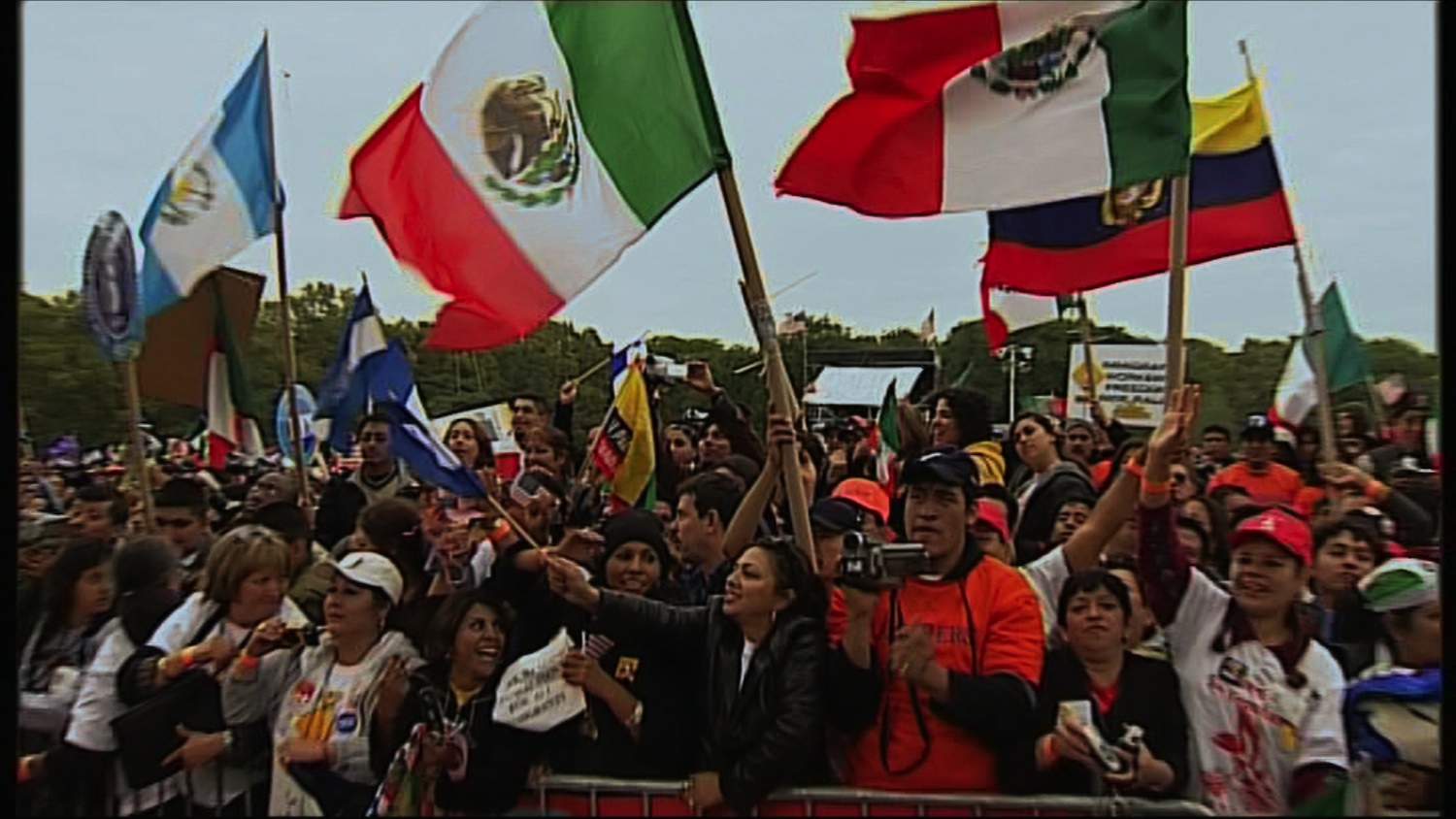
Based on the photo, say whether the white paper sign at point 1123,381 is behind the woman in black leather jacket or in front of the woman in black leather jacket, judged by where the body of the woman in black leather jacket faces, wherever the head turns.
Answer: behind

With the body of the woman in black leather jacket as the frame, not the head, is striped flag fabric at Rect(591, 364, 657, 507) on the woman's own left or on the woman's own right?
on the woman's own right

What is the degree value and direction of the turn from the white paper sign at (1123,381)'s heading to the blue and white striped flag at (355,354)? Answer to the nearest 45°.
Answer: approximately 45° to its right

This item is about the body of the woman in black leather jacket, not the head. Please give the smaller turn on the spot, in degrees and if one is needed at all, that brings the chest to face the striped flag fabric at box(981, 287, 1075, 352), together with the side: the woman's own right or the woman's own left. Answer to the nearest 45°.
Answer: approximately 180°

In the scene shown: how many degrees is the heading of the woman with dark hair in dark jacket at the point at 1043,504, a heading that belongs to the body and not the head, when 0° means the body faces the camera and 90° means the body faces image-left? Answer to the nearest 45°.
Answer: approximately 45°

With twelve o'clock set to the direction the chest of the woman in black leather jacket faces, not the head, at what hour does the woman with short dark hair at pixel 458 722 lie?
The woman with short dark hair is roughly at 2 o'clock from the woman in black leather jacket.
